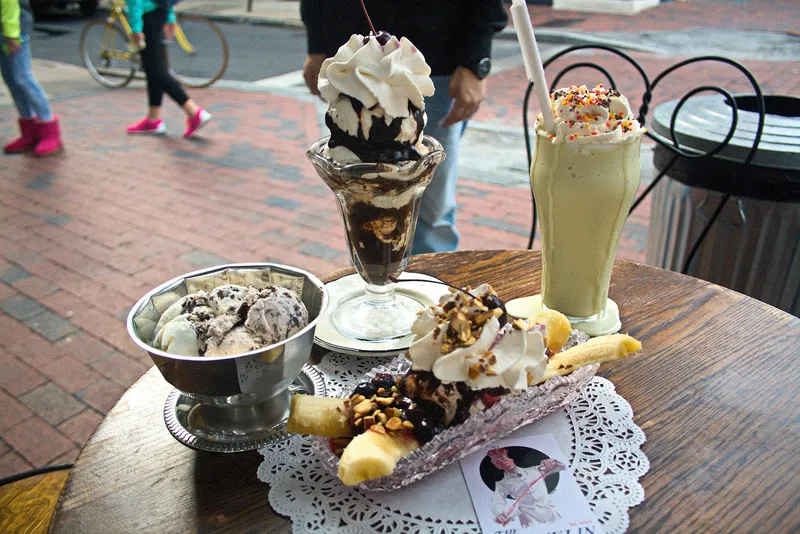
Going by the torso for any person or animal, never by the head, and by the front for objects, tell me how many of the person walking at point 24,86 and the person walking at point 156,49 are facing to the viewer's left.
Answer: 2

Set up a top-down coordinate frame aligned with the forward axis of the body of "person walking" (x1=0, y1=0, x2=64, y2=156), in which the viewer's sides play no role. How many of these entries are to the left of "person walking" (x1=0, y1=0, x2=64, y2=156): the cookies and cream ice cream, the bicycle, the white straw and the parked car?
2

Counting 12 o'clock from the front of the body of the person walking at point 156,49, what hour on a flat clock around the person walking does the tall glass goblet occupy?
The tall glass goblet is roughly at 9 o'clock from the person walking.

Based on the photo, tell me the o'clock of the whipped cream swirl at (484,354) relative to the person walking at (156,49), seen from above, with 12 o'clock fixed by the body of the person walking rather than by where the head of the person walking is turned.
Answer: The whipped cream swirl is roughly at 9 o'clock from the person walking.

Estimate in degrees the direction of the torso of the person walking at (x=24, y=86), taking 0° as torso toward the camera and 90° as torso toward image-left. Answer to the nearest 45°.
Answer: approximately 90°

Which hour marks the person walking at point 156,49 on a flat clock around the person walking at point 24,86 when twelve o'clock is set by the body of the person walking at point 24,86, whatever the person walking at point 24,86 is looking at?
the person walking at point 156,49 is roughly at 6 o'clock from the person walking at point 24,86.

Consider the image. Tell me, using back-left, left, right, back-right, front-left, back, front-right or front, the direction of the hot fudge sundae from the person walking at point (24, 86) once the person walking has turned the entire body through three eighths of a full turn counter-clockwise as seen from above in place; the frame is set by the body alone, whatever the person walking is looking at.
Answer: front-right

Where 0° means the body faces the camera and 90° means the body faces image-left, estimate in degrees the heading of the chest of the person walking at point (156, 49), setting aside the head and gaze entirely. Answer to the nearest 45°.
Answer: approximately 90°

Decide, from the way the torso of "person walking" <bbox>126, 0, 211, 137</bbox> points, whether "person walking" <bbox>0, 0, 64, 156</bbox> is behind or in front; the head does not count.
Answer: in front

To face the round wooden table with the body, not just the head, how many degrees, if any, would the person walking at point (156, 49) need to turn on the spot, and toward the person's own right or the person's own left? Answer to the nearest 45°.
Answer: approximately 90° to the person's own left

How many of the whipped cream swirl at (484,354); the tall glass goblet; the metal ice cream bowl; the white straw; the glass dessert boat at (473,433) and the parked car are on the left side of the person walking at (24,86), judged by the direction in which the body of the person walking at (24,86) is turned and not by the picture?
5

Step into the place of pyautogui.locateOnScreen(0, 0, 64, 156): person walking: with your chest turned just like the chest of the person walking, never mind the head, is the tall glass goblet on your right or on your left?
on your left

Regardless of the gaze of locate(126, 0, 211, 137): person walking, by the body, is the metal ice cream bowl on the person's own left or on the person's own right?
on the person's own left

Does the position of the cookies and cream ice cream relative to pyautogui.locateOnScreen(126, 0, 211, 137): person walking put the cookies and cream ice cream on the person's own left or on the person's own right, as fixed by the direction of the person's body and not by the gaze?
on the person's own left
